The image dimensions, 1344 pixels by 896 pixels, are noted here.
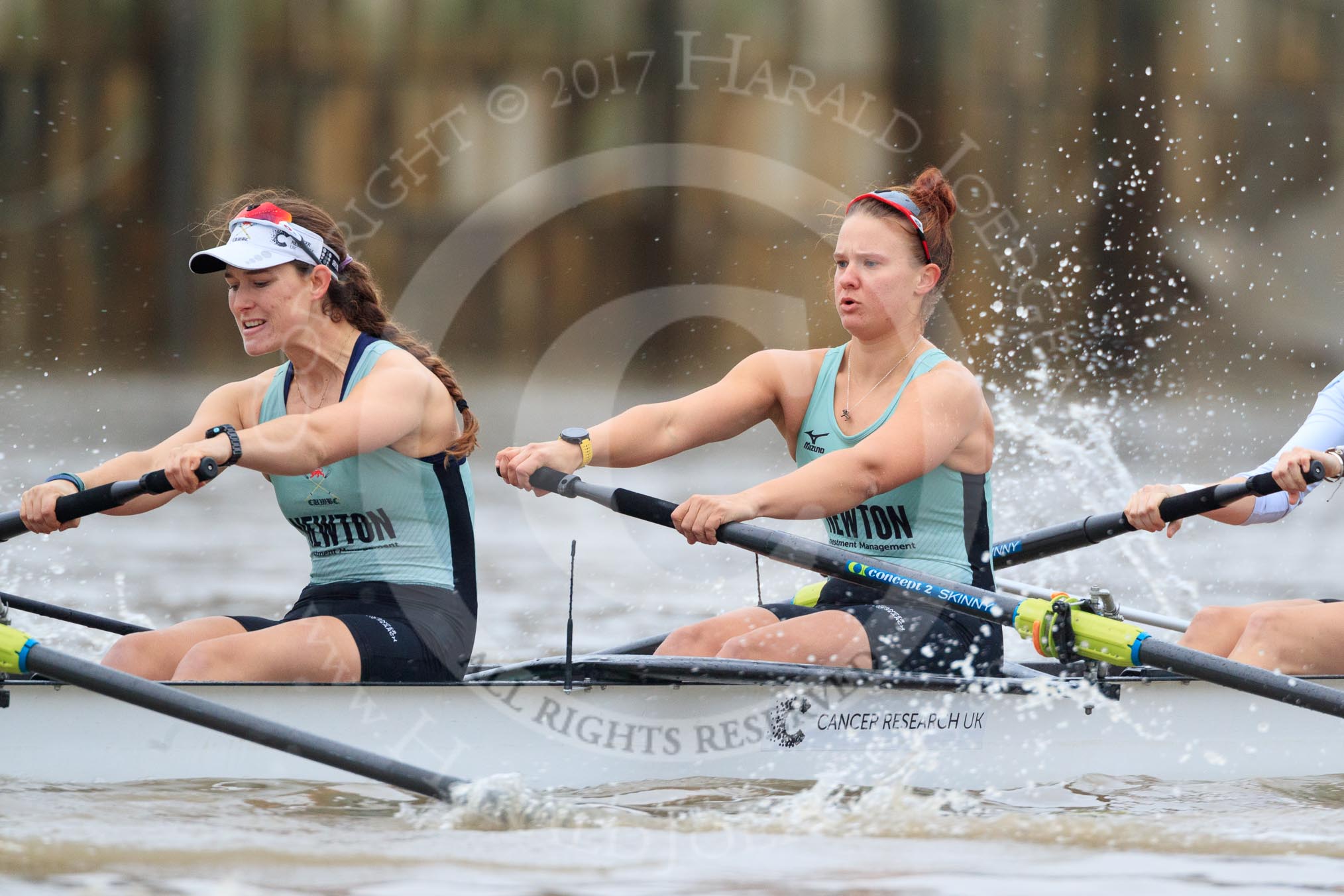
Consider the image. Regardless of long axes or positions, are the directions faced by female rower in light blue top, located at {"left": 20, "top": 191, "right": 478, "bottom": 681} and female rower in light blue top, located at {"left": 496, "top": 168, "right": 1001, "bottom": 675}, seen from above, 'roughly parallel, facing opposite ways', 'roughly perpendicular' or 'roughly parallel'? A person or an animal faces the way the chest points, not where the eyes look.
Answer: roughly parallel

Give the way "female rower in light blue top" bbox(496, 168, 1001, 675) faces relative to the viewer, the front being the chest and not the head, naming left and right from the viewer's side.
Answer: facing the viewer and to the left of the viewer

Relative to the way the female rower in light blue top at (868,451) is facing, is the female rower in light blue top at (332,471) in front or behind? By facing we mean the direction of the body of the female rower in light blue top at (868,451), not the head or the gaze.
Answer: in front

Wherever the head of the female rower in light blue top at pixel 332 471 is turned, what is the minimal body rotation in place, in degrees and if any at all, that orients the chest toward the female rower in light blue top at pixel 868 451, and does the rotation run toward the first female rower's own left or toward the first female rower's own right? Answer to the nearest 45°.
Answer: approximately 135° to the first female rower's own left

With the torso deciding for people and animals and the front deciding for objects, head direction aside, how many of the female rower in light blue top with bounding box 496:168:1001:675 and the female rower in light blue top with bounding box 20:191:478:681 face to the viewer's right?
0

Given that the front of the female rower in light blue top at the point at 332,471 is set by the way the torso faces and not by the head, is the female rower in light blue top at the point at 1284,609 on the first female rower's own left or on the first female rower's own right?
on the first female rower's own left
